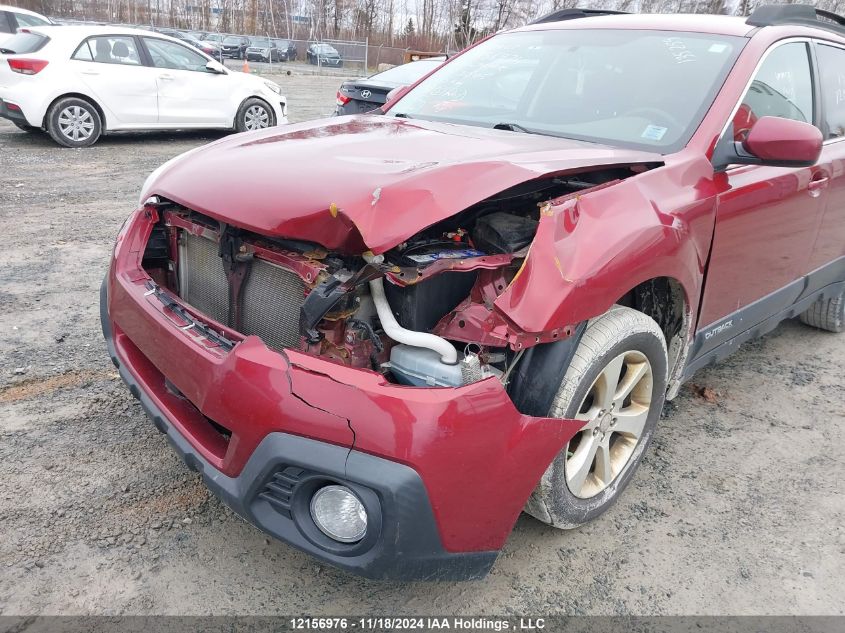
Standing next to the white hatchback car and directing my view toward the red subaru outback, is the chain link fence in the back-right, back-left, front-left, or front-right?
back-left

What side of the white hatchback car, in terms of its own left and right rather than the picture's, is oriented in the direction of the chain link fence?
left

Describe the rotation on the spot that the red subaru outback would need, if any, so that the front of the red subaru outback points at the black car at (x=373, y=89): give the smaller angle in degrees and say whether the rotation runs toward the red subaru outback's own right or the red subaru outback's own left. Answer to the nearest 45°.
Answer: approximately 135° to the red subaru outback's own right

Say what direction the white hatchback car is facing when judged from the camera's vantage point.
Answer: facing to the right of the viewer

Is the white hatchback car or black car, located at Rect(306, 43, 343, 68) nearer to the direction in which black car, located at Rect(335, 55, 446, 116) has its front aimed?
the black car

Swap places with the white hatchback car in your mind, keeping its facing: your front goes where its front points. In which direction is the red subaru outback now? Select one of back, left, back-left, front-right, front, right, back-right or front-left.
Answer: right

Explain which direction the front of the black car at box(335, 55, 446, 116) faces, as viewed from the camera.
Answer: facing away from the viewer and to the right of the viewer

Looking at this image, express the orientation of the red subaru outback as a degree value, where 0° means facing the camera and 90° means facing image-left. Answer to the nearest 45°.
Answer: approximately 45°

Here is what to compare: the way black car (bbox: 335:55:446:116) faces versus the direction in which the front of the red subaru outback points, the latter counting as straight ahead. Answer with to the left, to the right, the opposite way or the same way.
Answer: the opposite way

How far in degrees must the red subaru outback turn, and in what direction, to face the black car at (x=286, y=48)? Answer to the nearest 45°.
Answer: approximately 135° to its right

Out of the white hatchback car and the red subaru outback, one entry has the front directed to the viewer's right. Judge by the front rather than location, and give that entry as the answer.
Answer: the white hatchback car

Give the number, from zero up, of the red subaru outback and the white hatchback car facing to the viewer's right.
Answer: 1

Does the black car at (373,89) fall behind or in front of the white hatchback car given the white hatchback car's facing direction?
in front

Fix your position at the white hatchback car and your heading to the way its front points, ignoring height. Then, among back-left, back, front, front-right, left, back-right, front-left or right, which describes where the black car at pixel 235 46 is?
left

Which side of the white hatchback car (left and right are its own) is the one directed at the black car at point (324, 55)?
left

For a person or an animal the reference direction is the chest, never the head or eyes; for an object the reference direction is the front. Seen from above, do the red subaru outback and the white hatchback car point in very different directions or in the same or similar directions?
very different directions
